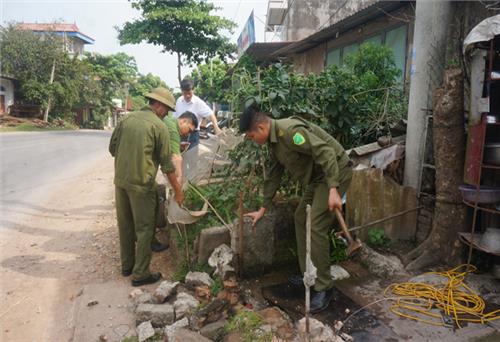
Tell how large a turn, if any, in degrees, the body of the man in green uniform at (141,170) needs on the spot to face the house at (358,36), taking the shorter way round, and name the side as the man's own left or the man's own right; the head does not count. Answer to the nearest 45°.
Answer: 0° — they already face it

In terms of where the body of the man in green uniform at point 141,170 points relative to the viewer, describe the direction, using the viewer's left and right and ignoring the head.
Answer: facing away from the viewer and to the right of the viewer

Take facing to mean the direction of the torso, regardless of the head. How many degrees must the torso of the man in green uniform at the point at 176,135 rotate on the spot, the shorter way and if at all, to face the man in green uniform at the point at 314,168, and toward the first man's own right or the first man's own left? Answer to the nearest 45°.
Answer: approximately 45° to the first man's own right

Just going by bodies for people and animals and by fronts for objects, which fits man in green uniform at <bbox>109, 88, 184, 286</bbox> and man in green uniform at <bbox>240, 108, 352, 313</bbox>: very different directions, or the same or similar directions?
very different directions

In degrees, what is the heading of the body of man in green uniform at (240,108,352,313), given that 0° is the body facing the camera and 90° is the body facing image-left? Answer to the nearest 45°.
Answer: approximately 45°

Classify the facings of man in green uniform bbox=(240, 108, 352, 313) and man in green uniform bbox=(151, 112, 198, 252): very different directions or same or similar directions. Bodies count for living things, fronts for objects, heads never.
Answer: very different directions

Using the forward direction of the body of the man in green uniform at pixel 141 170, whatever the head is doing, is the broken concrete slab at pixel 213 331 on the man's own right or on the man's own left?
on the man's own right

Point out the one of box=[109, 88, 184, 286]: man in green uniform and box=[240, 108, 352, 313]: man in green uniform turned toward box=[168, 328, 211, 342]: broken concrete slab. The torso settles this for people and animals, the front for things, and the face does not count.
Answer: box=[240, 108, 352, 313]: man in green uniform

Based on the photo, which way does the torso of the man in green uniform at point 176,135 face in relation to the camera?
to the viewer's right
